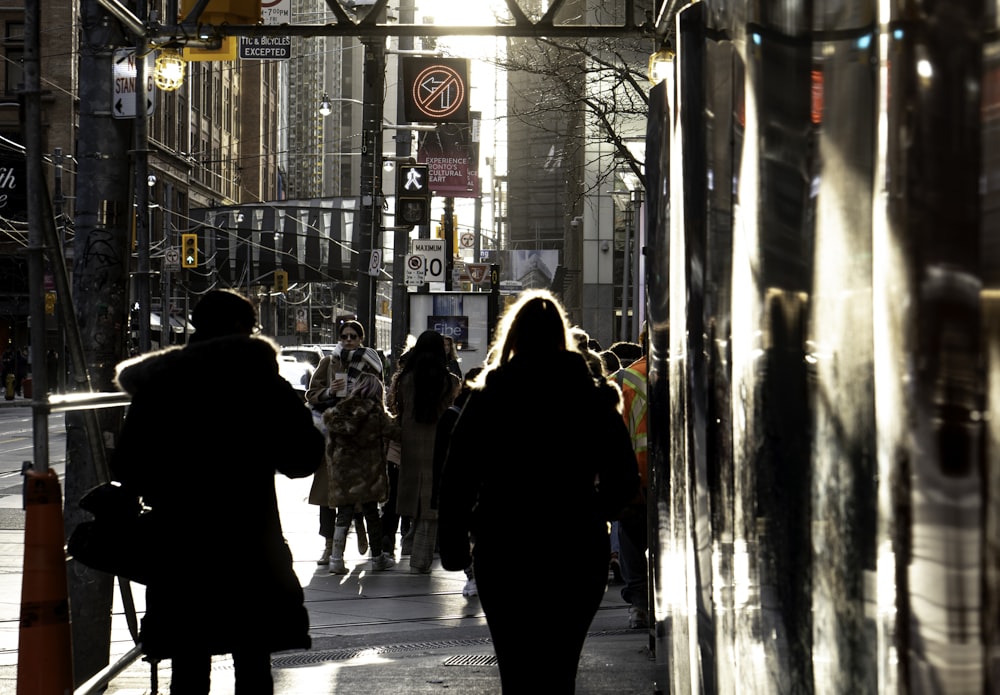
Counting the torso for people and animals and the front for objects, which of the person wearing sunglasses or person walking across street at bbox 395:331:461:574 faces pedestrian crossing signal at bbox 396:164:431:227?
the person walking across street

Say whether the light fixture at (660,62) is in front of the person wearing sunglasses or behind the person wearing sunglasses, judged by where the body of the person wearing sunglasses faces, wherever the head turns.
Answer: in front

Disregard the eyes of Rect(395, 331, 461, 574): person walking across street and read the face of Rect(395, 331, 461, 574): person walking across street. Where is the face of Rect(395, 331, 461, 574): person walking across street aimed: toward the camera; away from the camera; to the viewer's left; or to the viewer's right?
away from the camera

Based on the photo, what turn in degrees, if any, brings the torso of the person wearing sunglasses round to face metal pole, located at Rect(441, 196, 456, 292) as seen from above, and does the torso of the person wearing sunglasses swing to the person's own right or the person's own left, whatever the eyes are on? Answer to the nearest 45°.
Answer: approximately 180°

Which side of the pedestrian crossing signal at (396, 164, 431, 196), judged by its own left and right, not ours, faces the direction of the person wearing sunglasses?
front

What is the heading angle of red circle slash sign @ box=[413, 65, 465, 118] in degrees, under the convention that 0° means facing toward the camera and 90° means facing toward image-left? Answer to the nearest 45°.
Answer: approximately 0°

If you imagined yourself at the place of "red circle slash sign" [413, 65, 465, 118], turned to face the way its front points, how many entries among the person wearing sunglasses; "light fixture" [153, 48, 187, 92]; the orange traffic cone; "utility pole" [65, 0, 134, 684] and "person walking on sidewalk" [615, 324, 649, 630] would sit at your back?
0

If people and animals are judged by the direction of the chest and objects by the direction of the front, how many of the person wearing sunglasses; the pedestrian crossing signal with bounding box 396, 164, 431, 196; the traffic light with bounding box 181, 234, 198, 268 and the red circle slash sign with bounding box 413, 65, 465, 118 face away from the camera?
0

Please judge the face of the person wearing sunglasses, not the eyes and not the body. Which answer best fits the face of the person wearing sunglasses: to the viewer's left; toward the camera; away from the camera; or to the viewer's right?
toward the camera

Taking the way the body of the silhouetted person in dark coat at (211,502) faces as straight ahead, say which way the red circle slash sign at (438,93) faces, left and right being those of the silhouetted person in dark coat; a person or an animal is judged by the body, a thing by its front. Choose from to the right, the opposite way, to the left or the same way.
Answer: the opposite way

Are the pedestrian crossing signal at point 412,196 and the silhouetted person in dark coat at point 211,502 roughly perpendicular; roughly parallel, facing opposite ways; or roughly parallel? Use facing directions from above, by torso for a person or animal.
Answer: roughly parallel, facing opposite ways

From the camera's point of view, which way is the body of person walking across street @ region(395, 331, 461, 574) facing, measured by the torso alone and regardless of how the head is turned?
away from the camera

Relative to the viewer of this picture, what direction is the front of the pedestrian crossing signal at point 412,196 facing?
facing the viewer

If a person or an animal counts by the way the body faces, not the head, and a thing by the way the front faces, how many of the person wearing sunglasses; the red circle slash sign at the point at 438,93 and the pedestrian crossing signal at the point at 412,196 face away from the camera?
0

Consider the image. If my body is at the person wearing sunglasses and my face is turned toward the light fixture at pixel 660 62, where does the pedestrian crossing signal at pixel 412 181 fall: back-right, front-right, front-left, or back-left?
back-left

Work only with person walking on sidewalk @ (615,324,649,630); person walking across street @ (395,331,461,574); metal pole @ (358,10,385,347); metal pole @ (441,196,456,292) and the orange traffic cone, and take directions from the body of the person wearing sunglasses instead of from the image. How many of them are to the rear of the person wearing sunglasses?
2

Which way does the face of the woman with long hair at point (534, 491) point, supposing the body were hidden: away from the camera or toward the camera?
away from the camera
